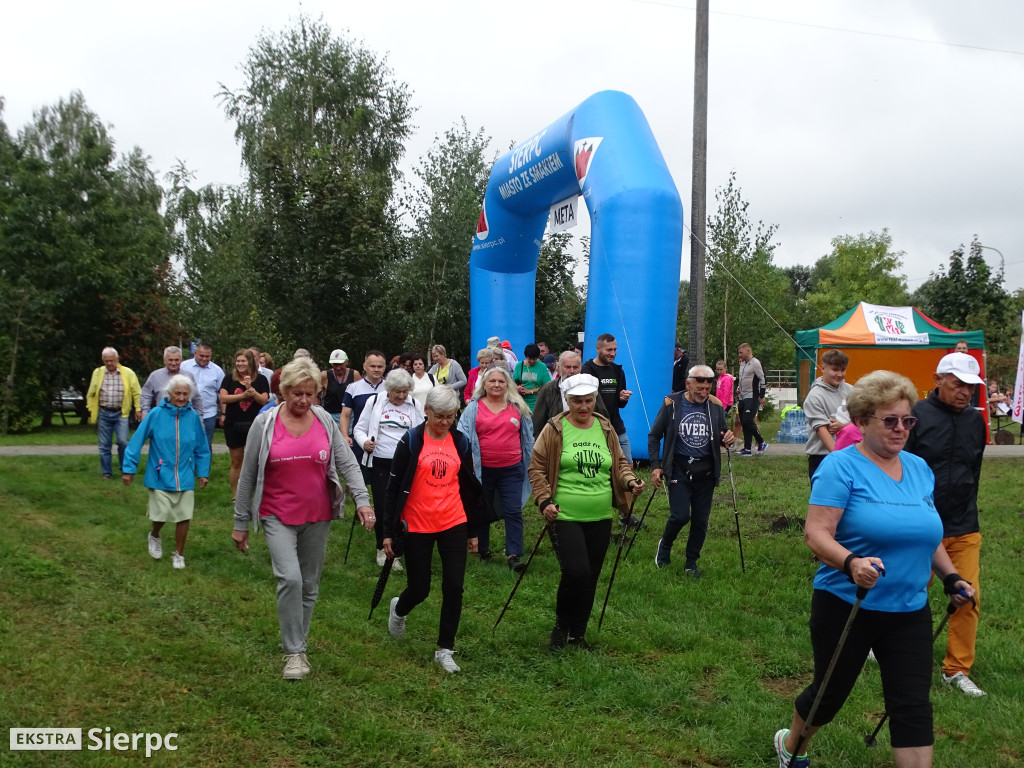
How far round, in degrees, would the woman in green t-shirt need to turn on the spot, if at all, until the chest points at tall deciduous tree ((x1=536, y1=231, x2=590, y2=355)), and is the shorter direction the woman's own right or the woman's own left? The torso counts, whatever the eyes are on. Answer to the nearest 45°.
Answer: approximately 180°

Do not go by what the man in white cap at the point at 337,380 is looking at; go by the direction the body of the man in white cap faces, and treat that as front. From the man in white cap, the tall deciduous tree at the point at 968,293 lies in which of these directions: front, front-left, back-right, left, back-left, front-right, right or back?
back-left

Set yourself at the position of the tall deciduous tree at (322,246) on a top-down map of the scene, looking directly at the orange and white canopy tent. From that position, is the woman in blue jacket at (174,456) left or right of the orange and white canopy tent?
right

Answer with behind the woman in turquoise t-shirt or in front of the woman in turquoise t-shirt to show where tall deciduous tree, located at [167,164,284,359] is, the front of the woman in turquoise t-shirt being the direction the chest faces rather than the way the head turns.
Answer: behind

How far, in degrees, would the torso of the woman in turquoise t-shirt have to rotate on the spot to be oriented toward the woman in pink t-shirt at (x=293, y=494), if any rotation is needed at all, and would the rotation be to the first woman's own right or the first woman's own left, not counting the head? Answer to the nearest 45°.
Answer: approximately 135° to the first woman's own right

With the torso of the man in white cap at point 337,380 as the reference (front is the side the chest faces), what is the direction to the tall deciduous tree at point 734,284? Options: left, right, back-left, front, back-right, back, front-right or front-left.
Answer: back-left

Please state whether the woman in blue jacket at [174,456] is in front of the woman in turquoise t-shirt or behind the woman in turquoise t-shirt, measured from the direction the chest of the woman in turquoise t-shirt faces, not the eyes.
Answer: behind

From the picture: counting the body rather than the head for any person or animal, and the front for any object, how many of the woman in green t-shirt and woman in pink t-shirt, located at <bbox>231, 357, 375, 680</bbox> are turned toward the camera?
2

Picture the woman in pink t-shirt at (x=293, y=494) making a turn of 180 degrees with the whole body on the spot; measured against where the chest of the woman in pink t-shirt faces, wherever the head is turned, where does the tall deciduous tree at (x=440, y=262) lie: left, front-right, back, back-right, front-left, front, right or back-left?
front

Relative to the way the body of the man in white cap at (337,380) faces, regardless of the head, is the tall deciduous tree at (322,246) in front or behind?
behind

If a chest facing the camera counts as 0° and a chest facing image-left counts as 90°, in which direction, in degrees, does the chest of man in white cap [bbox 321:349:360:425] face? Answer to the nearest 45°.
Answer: approximately 0°

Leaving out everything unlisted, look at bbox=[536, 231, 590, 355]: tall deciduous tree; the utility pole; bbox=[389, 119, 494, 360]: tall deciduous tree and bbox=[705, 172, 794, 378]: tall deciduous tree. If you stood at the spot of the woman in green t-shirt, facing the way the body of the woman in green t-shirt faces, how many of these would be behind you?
4

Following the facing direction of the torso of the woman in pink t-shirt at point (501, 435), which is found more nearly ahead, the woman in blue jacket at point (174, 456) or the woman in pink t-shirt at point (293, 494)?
the woman in pink t-shirt

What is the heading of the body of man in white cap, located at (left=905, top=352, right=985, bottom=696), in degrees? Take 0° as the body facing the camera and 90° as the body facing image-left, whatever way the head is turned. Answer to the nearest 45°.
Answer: approximately 315°

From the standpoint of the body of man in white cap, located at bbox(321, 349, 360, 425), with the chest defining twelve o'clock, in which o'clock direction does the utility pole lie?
The utility pole is roughly at 8 o'clock from the man in white cap.

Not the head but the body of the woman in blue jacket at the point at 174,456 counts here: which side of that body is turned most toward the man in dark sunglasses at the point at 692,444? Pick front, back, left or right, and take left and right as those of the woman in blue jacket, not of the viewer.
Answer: left
